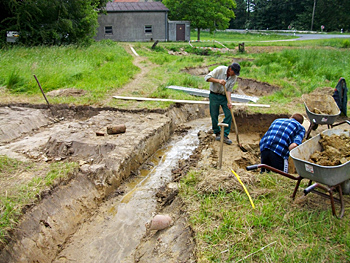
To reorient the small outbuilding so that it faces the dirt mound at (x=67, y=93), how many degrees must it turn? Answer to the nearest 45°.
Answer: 0° — it already faces it

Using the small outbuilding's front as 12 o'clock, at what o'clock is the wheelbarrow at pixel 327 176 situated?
The wheelbarrow is roughly at 12 o'clock from the small outbuilding.

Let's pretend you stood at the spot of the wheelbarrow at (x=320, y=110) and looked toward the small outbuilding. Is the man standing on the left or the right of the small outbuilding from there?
left

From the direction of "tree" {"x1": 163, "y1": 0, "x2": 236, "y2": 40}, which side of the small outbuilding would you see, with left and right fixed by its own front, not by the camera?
left

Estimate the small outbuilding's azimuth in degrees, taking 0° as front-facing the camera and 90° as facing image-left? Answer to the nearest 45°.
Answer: approximately 0°

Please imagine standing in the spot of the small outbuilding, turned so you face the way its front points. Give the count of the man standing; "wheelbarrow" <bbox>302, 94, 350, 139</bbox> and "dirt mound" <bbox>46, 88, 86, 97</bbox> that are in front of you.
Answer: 3
